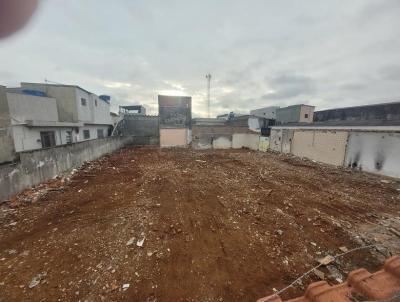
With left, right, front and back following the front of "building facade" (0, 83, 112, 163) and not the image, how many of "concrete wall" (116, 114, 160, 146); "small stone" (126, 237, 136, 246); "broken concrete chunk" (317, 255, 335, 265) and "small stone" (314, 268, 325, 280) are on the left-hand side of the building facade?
1

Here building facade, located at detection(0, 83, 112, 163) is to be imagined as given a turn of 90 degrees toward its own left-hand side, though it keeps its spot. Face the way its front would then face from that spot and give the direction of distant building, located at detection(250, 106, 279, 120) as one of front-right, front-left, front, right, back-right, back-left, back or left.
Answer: front-right

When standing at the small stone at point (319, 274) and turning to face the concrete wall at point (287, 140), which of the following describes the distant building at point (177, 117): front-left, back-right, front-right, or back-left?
front-left

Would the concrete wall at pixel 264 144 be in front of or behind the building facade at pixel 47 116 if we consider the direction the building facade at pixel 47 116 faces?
in front

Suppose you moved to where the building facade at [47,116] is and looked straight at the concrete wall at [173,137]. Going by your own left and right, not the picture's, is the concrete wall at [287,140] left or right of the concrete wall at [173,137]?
right

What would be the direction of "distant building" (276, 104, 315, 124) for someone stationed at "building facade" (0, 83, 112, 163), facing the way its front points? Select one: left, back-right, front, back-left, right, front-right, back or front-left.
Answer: front-left

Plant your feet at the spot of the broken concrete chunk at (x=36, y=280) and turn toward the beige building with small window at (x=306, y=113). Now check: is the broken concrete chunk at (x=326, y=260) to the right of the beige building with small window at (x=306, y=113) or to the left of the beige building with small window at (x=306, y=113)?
right

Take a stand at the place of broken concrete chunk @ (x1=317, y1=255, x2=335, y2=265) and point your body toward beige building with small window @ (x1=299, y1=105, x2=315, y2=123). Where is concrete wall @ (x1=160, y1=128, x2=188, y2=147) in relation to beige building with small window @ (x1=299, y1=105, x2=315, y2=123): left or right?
left

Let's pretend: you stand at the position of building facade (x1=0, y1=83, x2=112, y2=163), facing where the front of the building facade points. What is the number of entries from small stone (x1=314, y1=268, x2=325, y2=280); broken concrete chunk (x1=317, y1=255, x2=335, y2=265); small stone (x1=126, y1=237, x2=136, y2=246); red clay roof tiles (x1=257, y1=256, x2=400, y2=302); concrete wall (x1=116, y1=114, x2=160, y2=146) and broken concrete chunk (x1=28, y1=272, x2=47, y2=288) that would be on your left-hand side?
1

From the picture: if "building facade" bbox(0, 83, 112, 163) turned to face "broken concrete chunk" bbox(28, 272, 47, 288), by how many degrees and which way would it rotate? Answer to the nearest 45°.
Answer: approximately 45° to its right

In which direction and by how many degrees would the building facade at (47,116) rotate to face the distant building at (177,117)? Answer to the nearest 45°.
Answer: approximately 45° to its left

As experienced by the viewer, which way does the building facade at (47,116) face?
facing the viewer and to the right of the viewer

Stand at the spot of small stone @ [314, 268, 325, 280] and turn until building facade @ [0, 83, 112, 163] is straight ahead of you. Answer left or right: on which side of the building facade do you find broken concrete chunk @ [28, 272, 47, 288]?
left

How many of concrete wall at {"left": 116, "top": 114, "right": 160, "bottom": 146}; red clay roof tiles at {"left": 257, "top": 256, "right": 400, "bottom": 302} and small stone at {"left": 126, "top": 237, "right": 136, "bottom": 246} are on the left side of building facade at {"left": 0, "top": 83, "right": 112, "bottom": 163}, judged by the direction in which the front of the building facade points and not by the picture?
1

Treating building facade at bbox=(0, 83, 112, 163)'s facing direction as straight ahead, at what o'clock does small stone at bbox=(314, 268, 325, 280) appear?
The small stone is roughly at 1 o'clock from the building facade.

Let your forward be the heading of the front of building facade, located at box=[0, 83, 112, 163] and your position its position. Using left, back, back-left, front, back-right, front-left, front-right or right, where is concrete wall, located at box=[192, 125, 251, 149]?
front-left

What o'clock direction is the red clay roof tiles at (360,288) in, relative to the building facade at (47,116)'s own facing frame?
The red clay roof tiles is roughly at 1 o'clock from the building facade.

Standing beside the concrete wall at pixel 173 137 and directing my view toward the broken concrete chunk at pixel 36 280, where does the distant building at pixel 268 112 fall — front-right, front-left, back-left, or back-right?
back-left
